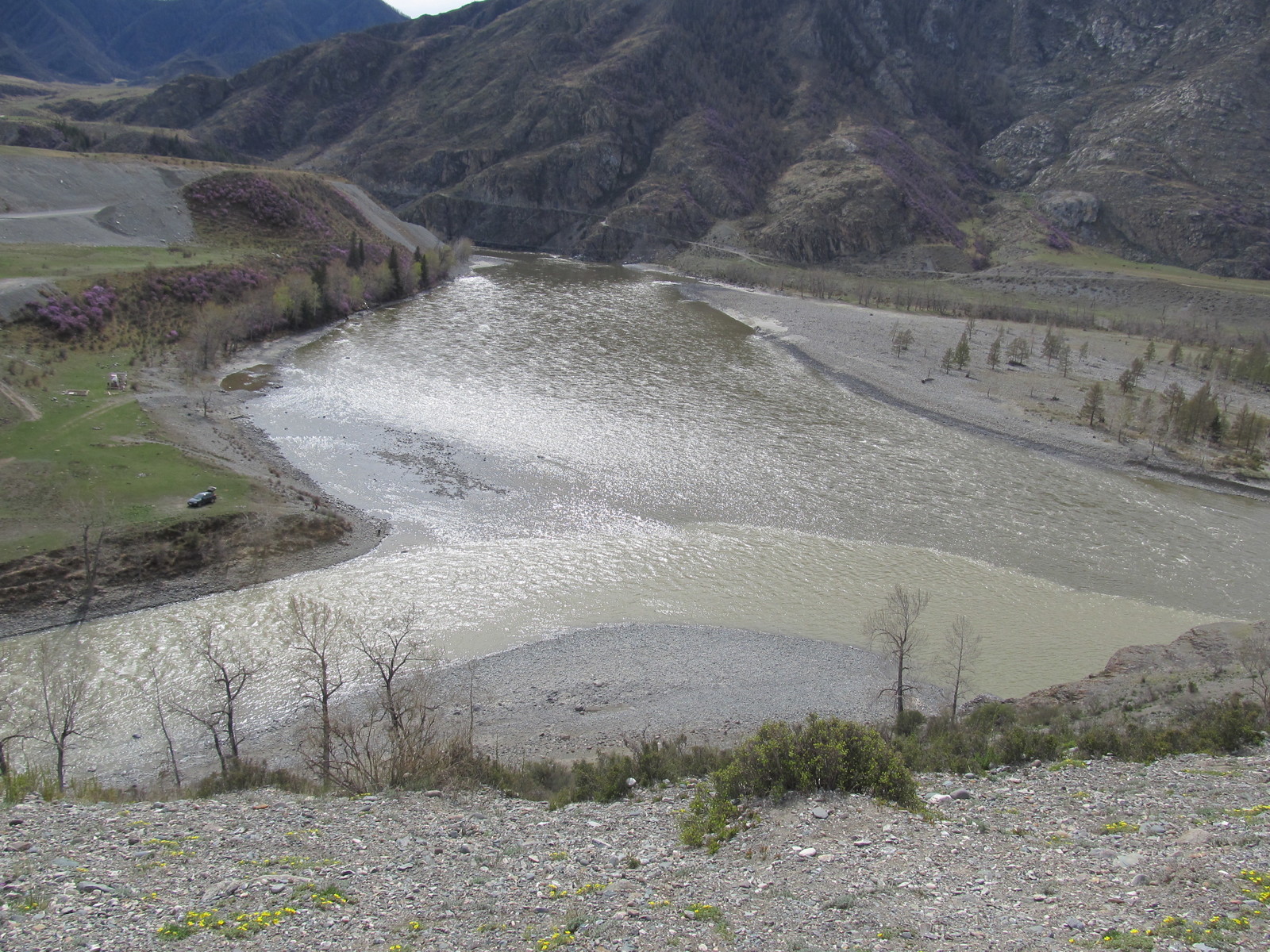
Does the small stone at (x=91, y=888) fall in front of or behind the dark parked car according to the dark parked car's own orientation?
in front

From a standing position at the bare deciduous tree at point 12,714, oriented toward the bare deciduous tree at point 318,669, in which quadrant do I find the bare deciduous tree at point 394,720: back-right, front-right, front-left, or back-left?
front-right

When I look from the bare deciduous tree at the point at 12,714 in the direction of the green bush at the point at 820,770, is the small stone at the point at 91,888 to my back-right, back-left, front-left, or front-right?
front-right
